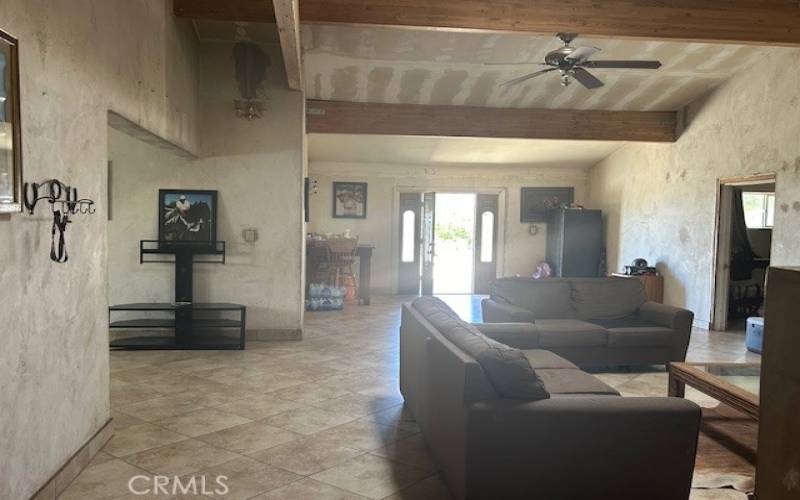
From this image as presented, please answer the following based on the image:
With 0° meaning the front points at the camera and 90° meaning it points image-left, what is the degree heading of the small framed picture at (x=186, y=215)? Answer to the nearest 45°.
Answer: approximately 0°

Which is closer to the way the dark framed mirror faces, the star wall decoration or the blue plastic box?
the blue plastic box

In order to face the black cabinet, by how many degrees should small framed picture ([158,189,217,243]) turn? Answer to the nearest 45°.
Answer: approximately 90° to its left

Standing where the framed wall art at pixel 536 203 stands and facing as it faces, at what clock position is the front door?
The front door is roughly at 2 o'clock from the framed wall art.

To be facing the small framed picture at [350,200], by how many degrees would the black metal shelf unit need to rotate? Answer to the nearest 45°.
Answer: approximately 135° to its left

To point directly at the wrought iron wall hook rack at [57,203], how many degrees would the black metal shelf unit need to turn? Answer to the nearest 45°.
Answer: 0° — it already faces it
